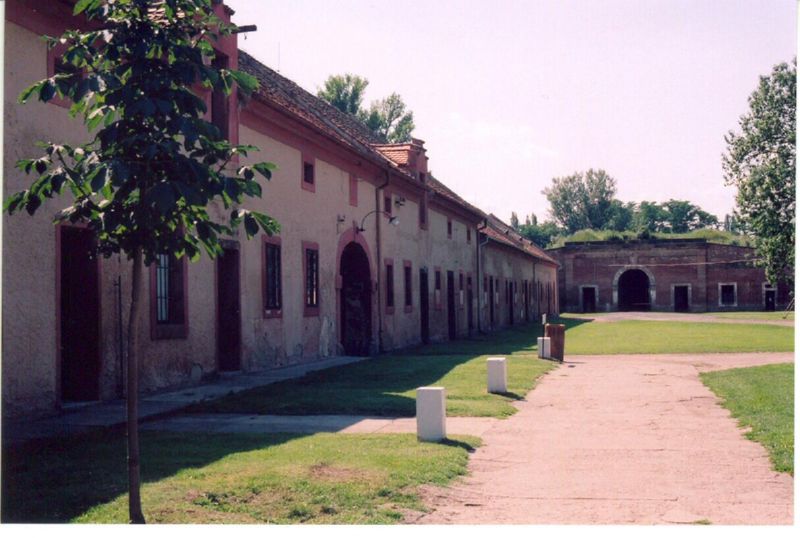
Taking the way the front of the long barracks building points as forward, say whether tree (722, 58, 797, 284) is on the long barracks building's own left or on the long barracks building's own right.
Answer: on the long barracks building's own left

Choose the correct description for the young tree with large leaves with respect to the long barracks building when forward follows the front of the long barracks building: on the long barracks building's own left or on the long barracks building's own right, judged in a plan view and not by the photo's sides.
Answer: on the long barracks building's own right

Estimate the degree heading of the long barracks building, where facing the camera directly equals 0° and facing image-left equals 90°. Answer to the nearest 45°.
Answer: approximately 315°

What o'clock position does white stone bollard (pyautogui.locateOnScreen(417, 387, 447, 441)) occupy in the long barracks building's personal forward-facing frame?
The white stone bollard is roughly at 1 o'clock from the long barracks building.
